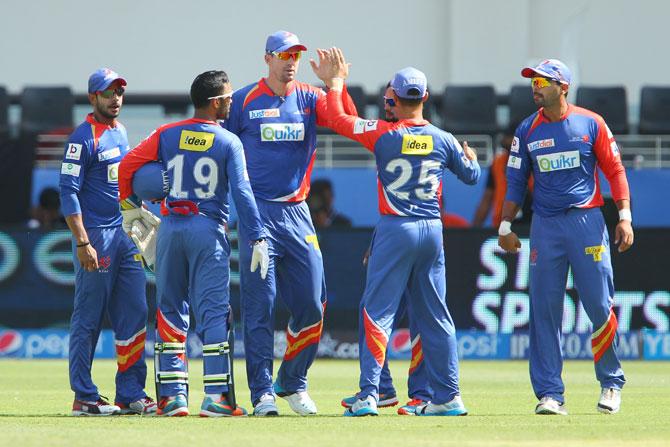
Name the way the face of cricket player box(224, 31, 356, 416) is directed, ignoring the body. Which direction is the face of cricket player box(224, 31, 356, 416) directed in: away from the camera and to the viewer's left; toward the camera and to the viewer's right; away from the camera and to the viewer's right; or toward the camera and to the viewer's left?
toward the camera and to the viewer's right

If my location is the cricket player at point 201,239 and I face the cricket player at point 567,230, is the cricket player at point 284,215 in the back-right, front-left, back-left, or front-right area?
front-left

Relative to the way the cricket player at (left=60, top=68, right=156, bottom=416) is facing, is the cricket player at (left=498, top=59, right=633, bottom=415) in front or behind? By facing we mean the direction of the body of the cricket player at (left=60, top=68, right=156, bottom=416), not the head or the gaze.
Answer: in front

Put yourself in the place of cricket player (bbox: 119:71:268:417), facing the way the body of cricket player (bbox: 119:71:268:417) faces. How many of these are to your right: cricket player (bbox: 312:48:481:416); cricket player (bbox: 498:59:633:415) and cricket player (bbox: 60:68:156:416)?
2

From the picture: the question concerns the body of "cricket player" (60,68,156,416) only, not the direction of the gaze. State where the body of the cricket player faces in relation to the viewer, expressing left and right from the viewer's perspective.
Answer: facing the viewer and to the right of the viewer

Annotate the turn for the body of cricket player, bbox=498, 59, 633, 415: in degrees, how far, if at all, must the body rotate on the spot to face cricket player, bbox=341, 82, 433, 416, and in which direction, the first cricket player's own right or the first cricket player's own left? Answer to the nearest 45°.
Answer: approximately 45° to the first cricket player's own right

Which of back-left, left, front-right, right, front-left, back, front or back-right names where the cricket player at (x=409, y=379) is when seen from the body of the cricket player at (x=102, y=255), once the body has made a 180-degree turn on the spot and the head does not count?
back-right

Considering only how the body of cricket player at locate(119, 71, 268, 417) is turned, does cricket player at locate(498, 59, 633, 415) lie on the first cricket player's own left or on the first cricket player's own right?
on the first cricket player's own right

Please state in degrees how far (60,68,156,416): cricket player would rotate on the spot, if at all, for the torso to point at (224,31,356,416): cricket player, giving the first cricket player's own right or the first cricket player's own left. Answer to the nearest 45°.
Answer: approximately 45° to the first cricket player's own left

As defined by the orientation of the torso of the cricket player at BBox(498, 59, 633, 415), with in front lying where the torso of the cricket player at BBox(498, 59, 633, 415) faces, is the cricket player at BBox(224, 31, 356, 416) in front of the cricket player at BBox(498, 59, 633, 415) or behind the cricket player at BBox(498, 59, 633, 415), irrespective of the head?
in front

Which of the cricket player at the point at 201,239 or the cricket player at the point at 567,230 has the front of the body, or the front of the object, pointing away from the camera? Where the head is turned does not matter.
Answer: the cricket player at the point at 201,239

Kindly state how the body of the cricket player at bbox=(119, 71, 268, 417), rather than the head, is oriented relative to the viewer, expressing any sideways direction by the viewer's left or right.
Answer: facing away from the viewer

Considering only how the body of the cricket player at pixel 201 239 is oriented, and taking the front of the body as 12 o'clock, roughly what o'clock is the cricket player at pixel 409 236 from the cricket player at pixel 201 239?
the cricket player at pixel 409 236 is roughly at 3 o'clock from the cricket player at pixel 201 239.

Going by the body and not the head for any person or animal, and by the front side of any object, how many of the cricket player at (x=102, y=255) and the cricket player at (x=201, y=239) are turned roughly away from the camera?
1

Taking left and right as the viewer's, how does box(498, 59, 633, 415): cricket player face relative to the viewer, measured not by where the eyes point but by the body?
facing the viewer and to the left of the viewer

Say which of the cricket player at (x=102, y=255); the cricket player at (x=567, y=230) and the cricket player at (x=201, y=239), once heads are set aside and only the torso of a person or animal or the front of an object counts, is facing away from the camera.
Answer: the cricket player at (x=201, y=239)
